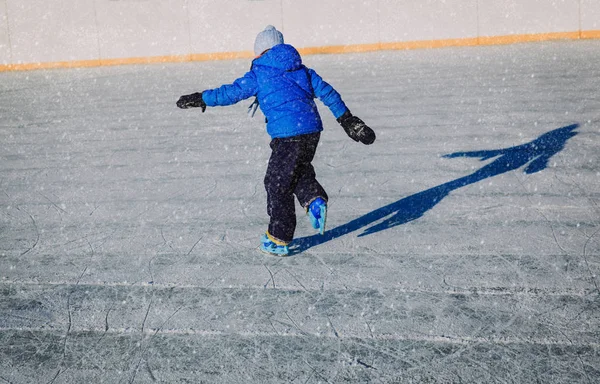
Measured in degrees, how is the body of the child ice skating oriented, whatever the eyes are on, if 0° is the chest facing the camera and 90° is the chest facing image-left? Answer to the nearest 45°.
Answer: approximately 135°

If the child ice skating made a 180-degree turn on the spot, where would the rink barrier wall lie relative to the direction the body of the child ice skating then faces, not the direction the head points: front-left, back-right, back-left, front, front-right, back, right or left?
back-left
